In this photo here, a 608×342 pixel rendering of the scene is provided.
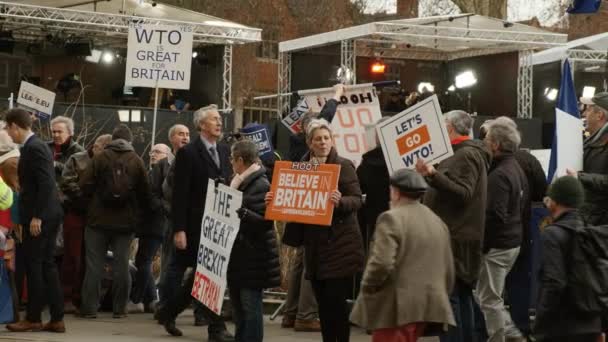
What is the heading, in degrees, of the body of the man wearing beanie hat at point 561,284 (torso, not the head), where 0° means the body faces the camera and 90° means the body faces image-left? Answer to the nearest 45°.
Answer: approximately 135°

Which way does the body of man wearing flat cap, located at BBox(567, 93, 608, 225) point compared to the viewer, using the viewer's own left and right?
facing to the left of the viewer

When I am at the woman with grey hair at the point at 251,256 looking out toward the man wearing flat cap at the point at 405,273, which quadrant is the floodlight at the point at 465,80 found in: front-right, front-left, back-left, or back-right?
back-left

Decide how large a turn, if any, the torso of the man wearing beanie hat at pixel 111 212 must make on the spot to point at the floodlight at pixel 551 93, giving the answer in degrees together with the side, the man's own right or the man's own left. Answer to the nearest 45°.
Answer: approximately 45° to the man's own right

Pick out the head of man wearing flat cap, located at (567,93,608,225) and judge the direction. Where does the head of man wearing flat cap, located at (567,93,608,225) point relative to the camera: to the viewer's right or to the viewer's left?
to the viewer's left

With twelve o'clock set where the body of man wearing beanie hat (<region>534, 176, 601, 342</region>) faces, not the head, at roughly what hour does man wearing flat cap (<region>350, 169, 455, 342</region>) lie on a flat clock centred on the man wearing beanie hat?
The man wearing flat cap is roughly at 10 o'clock from the man wearing beanie hat.

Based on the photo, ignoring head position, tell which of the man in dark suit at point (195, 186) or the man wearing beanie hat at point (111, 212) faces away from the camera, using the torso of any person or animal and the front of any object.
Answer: the man wearing beanie hat

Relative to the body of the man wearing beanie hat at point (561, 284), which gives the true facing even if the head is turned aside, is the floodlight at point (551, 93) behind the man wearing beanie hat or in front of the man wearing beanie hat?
in front

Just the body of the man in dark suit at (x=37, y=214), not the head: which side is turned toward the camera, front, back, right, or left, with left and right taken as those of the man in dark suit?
left

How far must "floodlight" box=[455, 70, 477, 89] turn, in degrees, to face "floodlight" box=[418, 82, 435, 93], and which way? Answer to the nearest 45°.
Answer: approximately 45° to its right

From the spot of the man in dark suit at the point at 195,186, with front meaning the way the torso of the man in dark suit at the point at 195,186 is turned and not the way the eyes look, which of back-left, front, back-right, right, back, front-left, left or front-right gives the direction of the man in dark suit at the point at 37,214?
back-right
